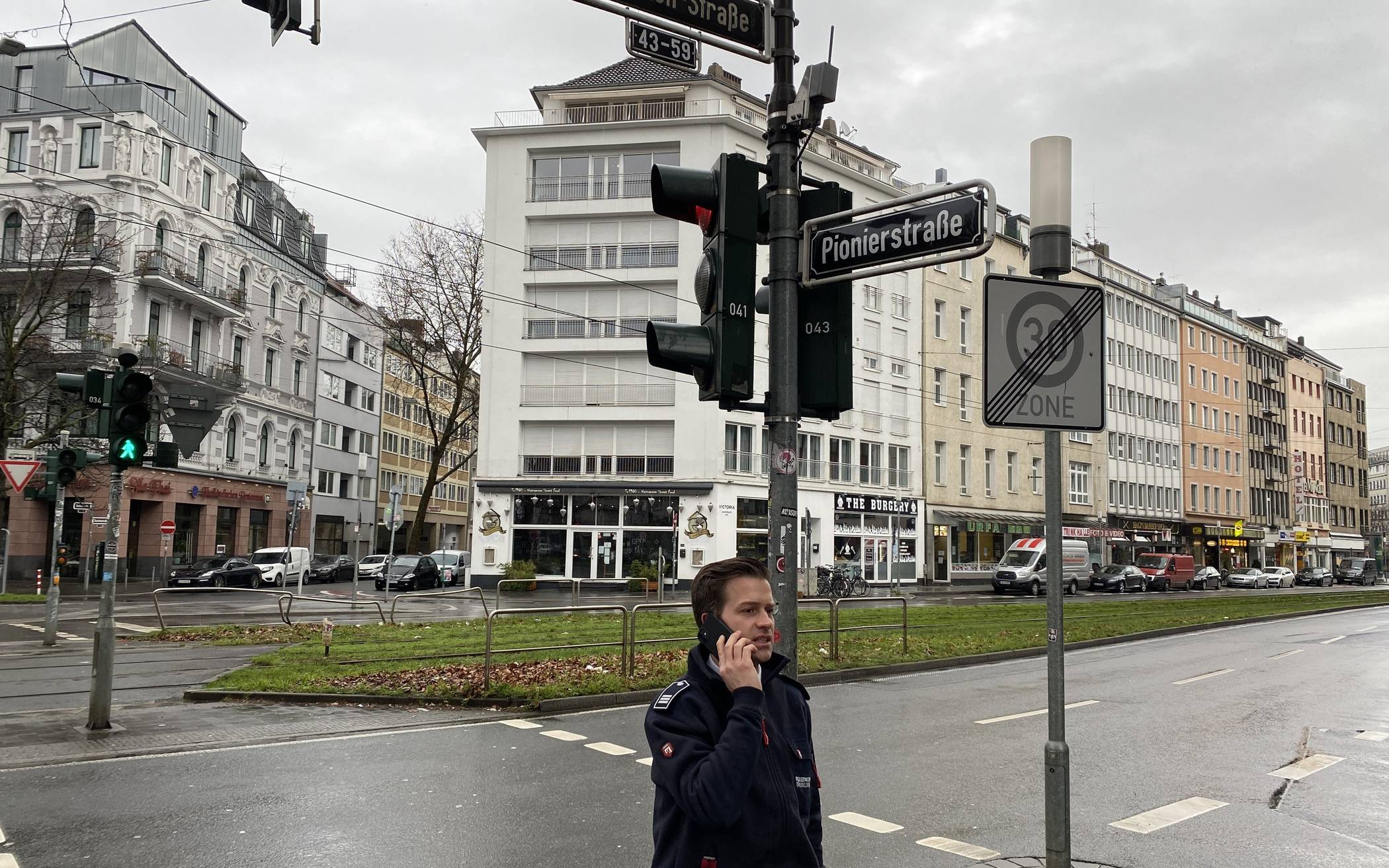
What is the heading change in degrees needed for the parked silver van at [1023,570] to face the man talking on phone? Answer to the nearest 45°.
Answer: approximately 45° to its left

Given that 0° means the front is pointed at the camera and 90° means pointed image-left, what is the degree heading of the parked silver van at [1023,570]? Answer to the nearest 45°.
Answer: approximately 45°

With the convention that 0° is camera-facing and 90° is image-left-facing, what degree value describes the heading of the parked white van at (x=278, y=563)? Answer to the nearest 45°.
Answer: approximately 45°

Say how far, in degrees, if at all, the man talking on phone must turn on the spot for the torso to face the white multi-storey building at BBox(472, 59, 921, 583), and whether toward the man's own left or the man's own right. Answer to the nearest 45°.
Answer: approximately 135° to the man's own left

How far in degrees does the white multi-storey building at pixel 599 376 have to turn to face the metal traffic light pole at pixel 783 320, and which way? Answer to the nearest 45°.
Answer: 0° — it already faces it

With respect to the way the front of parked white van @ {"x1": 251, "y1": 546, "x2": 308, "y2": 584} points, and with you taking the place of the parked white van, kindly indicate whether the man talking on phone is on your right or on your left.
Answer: on your left
